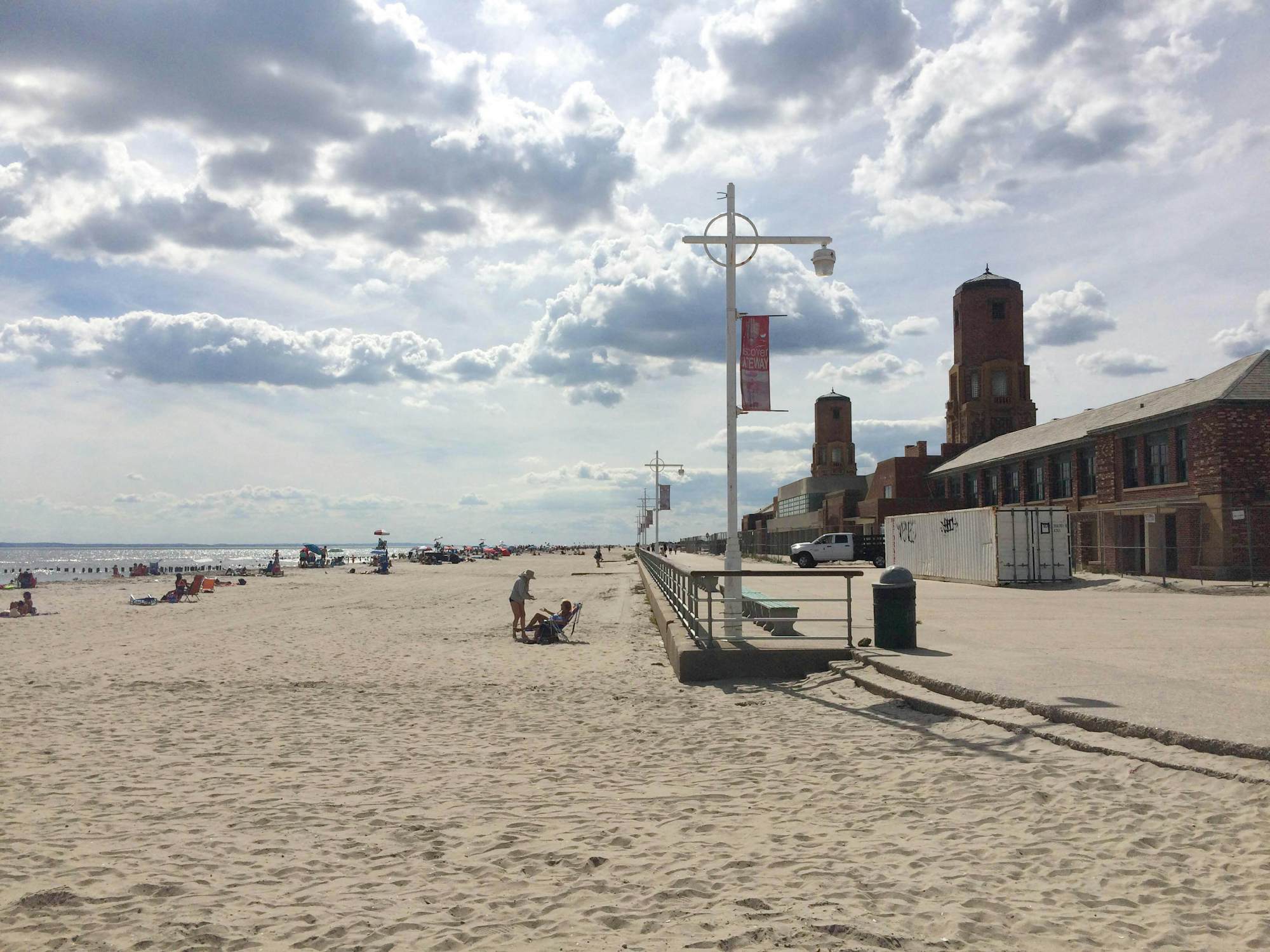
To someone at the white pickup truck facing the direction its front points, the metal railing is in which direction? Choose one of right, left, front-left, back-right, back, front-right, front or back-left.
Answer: left

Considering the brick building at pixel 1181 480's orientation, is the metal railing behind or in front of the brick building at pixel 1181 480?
in front

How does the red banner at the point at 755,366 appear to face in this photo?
toward the camera

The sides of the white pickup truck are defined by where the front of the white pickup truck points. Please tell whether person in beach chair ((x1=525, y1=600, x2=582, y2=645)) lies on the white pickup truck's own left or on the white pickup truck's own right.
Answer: on the white pickup truck's own left

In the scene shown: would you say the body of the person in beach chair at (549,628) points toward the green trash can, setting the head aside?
no

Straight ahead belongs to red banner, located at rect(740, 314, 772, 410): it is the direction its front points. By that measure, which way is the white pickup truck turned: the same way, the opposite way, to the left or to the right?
to the right

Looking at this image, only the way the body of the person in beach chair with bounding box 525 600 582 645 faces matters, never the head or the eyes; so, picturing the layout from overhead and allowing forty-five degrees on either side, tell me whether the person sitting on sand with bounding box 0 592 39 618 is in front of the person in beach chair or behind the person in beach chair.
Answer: in front

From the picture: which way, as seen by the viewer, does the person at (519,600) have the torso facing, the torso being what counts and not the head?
to the viewer's right

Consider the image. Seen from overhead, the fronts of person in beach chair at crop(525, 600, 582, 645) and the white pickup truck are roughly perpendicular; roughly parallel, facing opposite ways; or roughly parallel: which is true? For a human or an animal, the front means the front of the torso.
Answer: roughly parallel

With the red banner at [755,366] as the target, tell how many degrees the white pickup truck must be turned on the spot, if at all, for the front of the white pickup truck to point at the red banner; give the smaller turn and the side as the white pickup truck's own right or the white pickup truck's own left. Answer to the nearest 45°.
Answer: approximately 90° to the white pickup truck's own left

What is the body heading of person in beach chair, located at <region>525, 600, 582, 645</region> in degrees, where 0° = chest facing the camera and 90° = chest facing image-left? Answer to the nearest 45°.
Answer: approximately 90°

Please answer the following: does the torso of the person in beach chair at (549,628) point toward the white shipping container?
no

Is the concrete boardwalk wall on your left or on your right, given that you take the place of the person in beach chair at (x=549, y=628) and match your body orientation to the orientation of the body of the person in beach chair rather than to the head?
on your left

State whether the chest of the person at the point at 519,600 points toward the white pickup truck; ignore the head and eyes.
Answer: no

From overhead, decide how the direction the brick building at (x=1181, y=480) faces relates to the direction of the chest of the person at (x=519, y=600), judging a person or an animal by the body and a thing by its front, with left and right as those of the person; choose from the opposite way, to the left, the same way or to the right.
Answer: the opposite way
